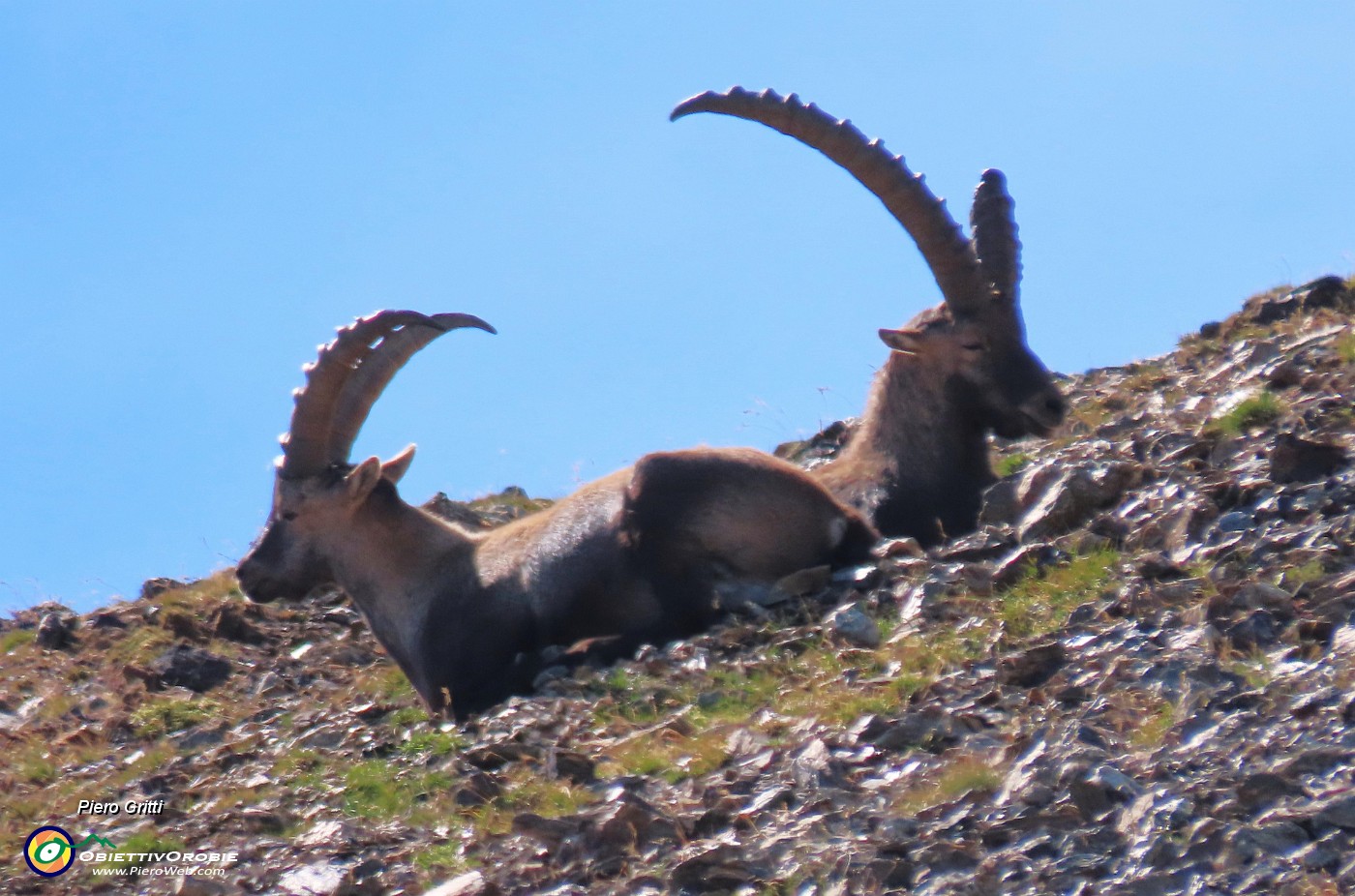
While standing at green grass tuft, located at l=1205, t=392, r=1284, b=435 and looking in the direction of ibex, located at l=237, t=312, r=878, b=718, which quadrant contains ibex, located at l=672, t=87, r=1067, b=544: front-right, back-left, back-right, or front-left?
front-right

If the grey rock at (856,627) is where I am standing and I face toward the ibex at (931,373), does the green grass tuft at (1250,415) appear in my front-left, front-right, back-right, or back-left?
front-right

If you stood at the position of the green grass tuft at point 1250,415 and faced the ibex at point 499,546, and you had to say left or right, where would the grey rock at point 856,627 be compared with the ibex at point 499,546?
left

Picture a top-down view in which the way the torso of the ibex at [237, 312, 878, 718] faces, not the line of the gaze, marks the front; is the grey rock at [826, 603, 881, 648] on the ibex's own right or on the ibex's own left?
on the ibex's own left

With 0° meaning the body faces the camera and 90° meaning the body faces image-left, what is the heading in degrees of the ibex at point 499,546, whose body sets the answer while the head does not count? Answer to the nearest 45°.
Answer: approximately 90°

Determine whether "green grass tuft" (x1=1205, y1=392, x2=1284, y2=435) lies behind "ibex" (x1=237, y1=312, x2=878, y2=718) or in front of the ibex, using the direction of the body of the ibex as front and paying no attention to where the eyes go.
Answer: behind

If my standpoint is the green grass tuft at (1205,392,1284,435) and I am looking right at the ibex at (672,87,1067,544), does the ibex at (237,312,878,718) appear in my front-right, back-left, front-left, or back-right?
front-left

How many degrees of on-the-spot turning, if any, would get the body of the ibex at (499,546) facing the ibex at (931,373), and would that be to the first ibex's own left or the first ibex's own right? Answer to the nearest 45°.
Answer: approximately 180°

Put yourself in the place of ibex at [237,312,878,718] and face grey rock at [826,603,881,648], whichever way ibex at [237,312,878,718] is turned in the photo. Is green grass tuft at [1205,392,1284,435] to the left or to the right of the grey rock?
left
